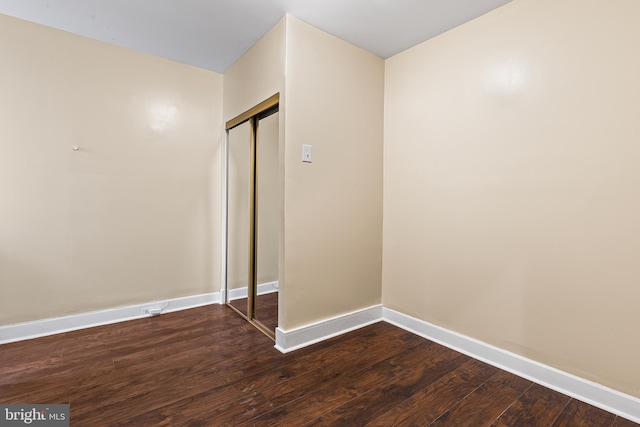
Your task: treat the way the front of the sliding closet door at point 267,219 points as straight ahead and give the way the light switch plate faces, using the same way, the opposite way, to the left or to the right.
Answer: to the left

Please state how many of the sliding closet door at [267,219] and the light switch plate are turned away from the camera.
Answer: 0

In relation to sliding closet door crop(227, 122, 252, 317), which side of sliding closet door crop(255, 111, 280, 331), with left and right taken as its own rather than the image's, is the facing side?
right

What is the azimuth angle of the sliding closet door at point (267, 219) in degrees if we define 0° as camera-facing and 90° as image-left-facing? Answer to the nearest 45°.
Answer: approximately 45°
